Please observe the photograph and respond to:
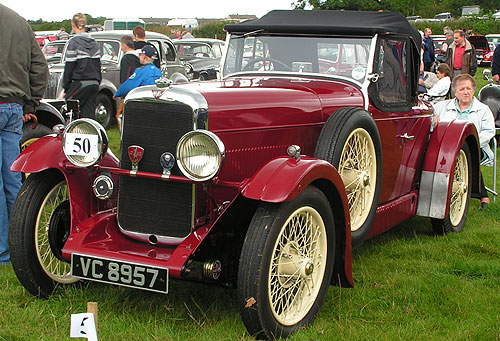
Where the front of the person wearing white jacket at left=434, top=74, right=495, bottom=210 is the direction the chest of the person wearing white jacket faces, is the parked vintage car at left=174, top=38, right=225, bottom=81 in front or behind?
behind

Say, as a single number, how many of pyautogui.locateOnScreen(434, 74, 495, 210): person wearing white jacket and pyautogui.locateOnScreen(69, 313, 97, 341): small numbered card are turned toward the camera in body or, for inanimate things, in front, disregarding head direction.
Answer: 2

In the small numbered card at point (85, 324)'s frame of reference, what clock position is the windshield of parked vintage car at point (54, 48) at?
The windshield of parked vintage car is roughly at 6 o'clock from the small numbered card.

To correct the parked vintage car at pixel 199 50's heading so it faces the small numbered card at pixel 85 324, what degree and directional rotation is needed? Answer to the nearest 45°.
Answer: approximately 45° to its left

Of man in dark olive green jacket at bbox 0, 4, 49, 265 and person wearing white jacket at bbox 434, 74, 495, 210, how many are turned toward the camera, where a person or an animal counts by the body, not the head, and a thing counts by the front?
1

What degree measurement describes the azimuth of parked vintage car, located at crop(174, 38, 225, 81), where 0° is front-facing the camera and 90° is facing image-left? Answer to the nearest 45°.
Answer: approximately 45°

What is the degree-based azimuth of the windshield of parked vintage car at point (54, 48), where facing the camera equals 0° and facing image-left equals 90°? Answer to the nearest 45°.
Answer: approximately 45°
